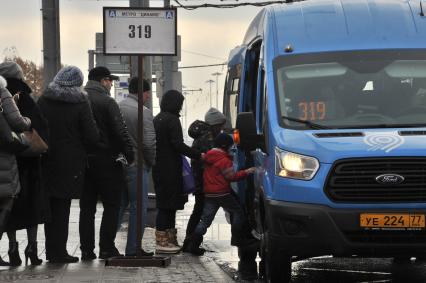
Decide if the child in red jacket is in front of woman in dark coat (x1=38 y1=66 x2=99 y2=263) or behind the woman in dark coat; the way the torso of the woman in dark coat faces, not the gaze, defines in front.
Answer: in front

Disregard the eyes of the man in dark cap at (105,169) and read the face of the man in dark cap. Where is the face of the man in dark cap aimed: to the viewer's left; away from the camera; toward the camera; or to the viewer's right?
to the viewer's right

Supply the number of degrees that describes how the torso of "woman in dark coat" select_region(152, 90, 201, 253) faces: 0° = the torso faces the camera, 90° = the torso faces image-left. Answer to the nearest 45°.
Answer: approximately 270°

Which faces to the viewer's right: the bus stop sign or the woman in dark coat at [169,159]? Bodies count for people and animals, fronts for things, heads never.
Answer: the woman in dark coat

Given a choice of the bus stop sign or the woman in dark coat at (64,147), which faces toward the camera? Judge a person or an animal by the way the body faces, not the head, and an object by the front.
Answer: the bus stop sign

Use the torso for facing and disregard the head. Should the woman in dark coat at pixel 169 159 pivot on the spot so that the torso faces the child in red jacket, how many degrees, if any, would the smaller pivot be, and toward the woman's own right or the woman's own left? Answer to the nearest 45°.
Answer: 0° — they already face them

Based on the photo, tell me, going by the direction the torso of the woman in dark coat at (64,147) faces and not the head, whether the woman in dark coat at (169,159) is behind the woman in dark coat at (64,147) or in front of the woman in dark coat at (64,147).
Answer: in front

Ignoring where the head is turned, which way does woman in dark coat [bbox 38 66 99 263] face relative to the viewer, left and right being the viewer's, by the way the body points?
facing away from the viewer and to the right of the viewer

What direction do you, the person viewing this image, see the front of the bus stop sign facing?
facing the viewer
